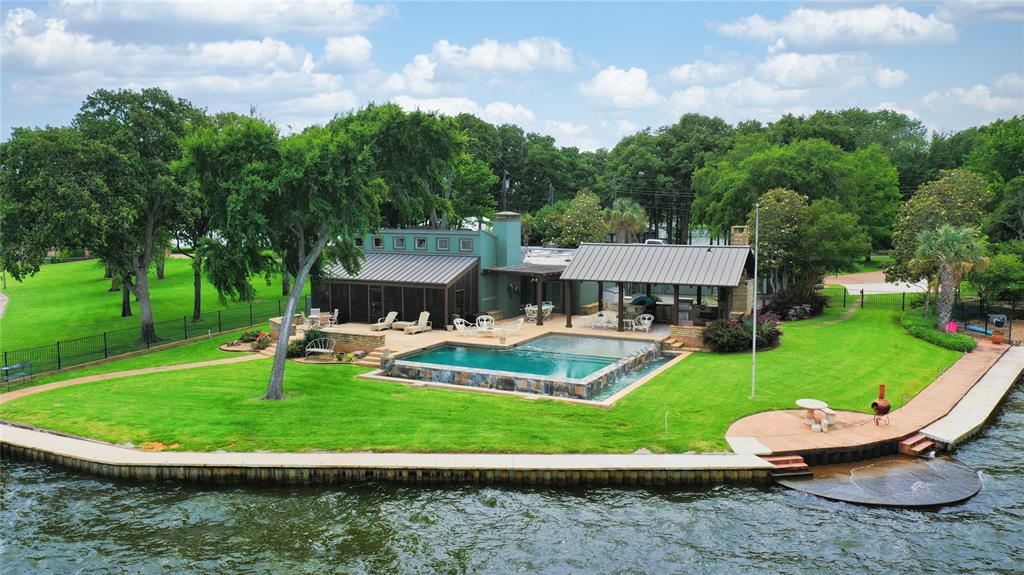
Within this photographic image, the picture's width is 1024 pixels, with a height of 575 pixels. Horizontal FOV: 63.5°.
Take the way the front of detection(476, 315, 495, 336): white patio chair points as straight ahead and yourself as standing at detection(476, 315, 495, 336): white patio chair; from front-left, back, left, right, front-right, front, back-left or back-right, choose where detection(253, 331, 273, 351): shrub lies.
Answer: right

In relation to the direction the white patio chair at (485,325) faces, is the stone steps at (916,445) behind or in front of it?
in front

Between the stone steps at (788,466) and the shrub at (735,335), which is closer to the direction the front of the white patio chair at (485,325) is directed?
the stone steps

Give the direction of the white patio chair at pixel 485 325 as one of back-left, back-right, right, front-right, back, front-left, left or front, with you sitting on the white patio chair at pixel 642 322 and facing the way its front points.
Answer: front-right

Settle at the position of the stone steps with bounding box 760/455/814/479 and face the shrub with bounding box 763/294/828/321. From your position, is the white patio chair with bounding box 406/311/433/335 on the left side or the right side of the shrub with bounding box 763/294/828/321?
left

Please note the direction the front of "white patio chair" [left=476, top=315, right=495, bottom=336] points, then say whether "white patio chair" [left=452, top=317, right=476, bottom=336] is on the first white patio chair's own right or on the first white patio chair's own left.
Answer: on the first white patio chair's own right

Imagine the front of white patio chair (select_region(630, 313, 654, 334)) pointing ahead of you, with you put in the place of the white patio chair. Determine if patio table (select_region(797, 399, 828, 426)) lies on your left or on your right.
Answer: on your left

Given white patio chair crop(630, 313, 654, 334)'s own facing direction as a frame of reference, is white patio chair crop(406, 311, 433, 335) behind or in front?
in front

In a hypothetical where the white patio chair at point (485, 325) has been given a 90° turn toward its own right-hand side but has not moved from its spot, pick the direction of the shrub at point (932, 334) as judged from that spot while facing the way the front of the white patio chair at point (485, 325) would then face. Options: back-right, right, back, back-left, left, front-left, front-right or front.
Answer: back

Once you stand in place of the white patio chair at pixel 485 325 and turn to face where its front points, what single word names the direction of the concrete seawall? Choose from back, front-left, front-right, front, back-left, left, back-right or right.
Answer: front

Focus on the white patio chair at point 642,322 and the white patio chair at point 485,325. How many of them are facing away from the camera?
0

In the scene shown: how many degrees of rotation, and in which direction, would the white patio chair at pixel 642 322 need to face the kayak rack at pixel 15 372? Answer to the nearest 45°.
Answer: approximately 45° to its right

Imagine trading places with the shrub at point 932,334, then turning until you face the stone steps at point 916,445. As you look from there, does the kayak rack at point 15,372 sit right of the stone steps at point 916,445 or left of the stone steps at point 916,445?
right

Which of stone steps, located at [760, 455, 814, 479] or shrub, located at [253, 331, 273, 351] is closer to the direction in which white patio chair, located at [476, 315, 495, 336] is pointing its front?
the stone steps

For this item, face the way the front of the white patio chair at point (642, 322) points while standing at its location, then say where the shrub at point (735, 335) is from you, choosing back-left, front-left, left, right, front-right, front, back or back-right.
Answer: left

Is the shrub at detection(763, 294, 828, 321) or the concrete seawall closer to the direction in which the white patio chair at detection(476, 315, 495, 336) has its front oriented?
the concrete seawall

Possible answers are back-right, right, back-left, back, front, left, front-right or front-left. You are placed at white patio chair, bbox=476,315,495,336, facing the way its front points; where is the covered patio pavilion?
left

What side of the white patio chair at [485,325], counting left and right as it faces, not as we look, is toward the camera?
front

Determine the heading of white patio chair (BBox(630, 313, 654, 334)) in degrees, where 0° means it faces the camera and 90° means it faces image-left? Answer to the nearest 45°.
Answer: approximately 45°

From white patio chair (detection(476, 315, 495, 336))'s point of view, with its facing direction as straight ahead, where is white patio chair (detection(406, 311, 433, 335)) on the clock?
white patio chair (detection(406, 311, 433, 335)) is roughly at 3 o'clock from white patio chair (detection(476, 315, 495, 336)).

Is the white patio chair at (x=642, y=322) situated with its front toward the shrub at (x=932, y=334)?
no

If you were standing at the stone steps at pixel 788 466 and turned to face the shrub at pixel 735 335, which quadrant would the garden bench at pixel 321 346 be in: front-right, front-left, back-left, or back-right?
front-left
